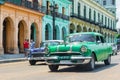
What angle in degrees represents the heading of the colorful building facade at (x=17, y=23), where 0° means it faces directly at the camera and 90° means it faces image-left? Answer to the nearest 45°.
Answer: approximately 315°

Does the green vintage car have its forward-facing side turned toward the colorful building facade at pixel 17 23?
no

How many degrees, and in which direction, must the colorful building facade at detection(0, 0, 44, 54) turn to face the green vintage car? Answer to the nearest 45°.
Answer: approximately 45° to its right

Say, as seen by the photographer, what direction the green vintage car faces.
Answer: facing the viewer and to the left of the viewer

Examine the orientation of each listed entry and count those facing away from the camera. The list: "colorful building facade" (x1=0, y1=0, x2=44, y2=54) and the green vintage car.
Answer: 0

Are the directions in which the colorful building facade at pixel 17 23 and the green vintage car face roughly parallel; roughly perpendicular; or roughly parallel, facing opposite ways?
roughly perpendicular
